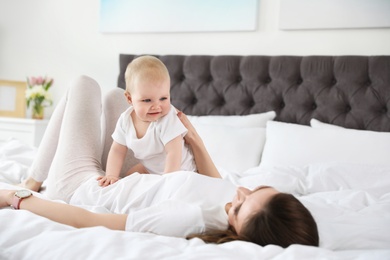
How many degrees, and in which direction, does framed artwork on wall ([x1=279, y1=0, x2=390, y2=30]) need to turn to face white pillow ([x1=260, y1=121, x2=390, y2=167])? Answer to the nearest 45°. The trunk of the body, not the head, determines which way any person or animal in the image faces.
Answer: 0° — it already faces it

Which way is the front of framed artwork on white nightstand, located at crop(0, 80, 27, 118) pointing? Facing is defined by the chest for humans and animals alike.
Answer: toward the camera

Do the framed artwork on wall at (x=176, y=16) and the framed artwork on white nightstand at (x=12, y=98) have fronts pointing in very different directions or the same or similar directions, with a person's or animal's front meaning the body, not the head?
same or similar directions

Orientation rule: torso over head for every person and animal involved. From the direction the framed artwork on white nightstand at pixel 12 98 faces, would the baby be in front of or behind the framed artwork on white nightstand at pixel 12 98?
in front

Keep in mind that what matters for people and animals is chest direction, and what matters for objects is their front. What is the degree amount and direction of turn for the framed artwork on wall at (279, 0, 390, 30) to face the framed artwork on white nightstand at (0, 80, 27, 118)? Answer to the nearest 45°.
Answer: approximately 90° to its right

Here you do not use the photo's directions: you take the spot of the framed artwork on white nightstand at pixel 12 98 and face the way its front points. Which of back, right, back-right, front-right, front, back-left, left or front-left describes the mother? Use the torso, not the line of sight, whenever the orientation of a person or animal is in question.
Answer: front

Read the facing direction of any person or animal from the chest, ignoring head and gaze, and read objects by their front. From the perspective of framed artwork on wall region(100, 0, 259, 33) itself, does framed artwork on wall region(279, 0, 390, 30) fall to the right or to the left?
on its left

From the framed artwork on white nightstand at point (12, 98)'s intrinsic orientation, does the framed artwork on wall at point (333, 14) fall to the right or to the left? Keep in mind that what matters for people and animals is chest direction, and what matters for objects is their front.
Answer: on its left

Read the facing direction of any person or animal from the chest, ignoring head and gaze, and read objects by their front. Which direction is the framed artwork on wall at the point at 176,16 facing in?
toward the camera

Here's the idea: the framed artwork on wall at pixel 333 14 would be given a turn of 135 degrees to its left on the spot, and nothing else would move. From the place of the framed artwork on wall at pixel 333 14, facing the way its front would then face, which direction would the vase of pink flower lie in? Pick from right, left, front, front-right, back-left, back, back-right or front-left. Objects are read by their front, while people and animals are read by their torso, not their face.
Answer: back-left

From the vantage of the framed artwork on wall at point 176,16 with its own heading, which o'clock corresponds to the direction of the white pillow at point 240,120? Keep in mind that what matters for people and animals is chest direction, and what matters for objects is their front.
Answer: The white pillow is roughly at 11 o'clock from the framed artwork on wall.

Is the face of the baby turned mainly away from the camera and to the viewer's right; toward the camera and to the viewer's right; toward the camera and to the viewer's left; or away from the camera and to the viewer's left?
toward the camera and to the viewer's right

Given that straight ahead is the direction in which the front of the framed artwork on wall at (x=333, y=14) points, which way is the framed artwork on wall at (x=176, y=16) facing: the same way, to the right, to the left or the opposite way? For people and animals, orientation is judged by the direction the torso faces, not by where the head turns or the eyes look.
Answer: the same way

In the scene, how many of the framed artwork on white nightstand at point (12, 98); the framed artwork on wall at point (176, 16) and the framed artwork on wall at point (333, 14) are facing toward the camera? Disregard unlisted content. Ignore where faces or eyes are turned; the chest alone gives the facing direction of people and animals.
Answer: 3
